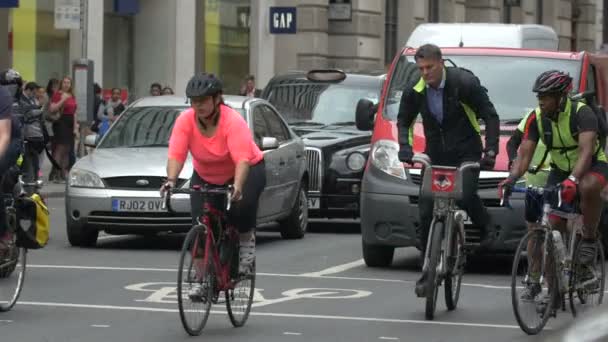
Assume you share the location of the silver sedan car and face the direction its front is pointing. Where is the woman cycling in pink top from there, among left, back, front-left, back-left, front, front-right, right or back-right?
front-left

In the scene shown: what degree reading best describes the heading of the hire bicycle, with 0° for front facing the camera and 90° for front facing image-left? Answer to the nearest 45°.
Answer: approximately 0°

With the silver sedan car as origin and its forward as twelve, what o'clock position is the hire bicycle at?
The hire bicycle is roughly at 10 o'clock from the silver sedan car.

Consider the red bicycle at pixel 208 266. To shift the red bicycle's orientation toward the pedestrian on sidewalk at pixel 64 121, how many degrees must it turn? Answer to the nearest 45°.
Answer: approximately 135° to its right

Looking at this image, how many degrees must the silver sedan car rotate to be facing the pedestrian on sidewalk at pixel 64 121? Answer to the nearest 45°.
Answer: approximately 135° to its right

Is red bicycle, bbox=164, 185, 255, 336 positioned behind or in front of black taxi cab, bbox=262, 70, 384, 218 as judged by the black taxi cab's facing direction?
in front

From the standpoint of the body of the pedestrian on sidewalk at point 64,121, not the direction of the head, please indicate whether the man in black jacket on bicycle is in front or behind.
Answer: in front

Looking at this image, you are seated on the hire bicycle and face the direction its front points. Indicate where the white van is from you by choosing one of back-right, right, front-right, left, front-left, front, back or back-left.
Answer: back

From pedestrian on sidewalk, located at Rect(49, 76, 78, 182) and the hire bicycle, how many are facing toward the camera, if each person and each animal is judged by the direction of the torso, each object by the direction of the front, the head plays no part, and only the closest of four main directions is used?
2

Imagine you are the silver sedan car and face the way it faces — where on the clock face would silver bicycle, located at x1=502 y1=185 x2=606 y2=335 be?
The silver bicycle is roughly at 10 o'clock from the silver sedan car.

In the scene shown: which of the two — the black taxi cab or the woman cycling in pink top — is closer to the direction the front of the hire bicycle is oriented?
the woman cycling in pink top

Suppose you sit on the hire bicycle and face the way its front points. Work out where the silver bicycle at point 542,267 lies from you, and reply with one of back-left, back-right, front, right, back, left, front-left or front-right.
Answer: front-left
